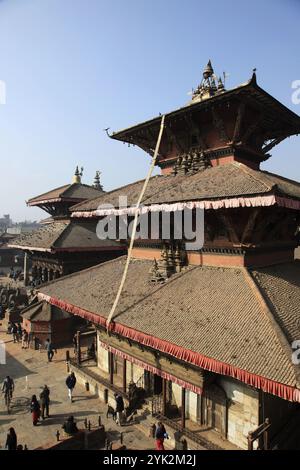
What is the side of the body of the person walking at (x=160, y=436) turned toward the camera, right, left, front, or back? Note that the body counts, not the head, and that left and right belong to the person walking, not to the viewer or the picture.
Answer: back

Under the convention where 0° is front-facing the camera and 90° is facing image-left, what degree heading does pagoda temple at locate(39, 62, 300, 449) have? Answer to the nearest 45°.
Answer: approximately 45°

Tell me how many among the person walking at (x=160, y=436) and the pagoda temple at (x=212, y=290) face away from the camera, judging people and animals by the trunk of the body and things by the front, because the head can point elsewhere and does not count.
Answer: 1

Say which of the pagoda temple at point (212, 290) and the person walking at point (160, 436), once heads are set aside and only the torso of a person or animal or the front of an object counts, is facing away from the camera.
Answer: the person walking

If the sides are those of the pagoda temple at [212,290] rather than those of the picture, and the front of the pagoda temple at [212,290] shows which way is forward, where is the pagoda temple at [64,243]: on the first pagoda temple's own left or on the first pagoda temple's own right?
on the first pagoda temple's own right

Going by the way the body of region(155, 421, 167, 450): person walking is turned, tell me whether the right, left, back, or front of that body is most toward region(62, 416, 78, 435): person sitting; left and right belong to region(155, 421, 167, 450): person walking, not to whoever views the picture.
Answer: left
